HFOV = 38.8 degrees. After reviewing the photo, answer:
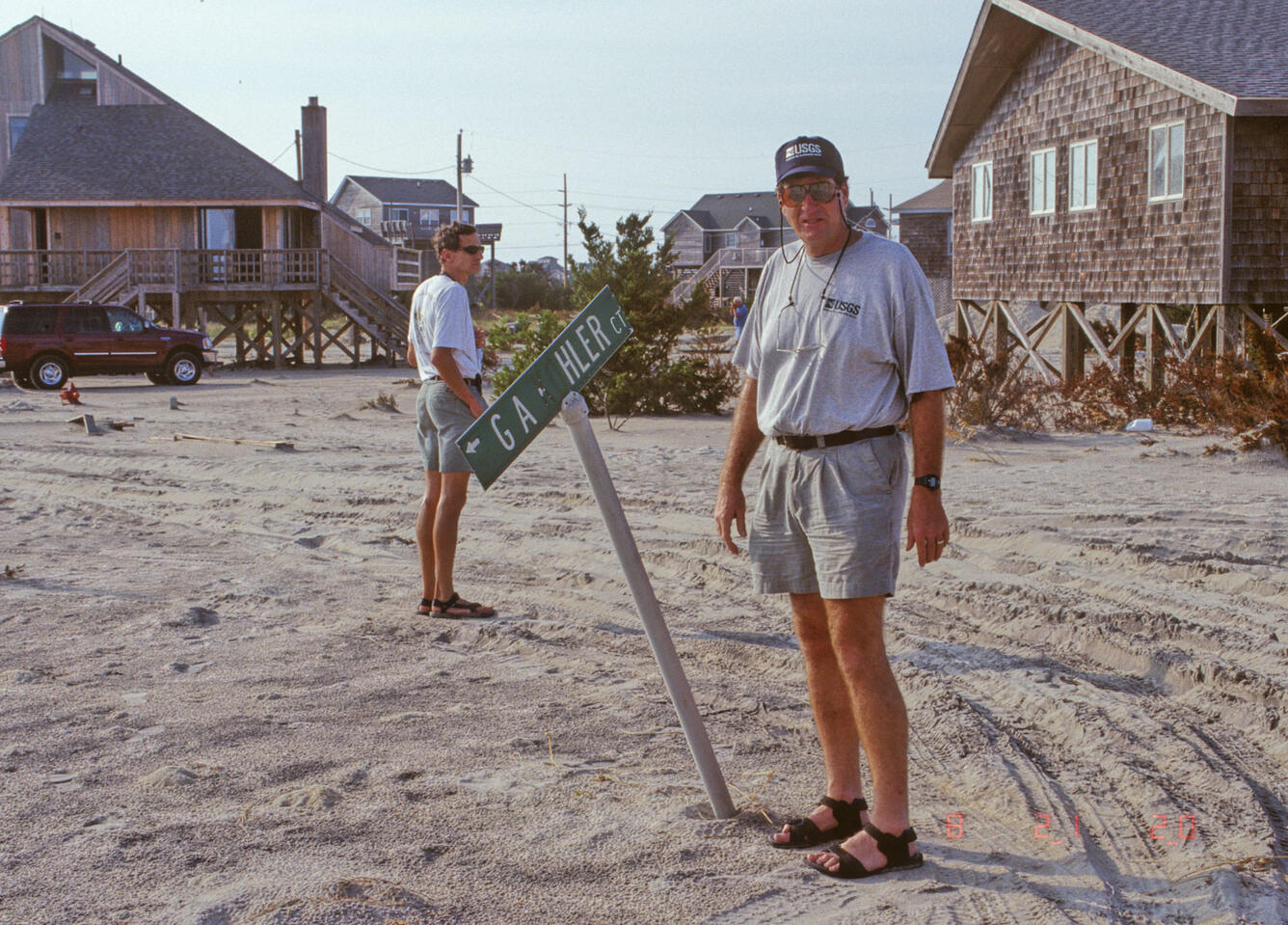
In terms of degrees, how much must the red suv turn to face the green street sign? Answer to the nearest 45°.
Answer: approximately 90° to its right

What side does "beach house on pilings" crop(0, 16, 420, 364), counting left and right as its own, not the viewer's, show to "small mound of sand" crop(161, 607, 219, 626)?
front

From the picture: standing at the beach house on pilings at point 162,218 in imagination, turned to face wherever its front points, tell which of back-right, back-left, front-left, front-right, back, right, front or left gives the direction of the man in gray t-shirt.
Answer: front

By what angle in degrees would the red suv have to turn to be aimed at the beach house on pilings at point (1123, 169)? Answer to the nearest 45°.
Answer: approximately 45° to its right

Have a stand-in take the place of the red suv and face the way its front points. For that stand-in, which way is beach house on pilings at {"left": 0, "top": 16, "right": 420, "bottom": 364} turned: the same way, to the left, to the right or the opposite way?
to the right

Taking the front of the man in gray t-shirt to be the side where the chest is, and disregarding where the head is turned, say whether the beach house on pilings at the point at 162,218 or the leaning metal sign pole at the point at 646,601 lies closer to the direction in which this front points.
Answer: the leaning metal sign pole

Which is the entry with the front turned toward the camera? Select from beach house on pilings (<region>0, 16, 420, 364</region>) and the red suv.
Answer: the beach house on pilings

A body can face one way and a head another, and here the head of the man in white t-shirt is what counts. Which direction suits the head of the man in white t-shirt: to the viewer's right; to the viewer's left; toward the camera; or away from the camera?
to the viewer's right

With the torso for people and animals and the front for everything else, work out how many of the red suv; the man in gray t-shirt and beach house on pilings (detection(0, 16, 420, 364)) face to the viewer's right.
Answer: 1

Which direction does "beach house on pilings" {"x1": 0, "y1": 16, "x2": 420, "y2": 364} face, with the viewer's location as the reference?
facing the viewer

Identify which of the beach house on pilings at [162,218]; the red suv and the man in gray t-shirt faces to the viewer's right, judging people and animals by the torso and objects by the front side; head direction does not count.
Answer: the red suv

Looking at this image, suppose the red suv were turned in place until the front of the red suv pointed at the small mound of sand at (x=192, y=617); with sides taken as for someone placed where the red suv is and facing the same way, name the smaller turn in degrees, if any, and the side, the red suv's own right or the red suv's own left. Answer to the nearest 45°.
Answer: approximately 90° to the red suv's own right

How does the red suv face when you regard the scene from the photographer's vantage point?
facing to the right of the viewer

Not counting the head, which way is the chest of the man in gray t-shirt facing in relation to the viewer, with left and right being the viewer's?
facing the viewer and to the left of the viewer

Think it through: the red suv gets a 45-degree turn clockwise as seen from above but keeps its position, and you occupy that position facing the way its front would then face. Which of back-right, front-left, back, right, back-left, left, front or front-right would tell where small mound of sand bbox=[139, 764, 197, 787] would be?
front-right

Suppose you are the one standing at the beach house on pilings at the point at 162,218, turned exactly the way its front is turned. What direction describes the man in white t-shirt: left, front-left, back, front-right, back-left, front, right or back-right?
front
